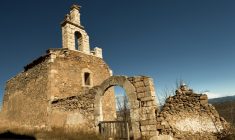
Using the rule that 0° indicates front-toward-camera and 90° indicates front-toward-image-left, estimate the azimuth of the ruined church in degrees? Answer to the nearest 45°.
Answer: approximately 315°
